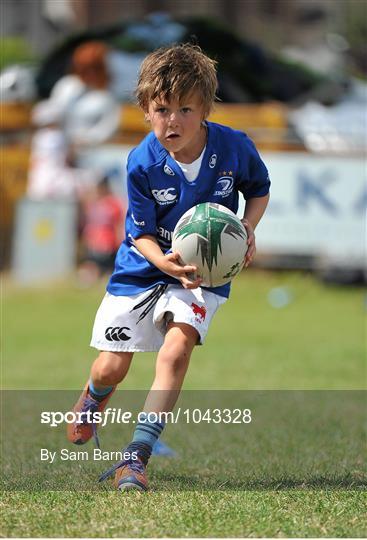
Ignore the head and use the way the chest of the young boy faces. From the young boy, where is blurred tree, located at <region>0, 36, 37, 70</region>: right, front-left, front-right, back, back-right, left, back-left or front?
back

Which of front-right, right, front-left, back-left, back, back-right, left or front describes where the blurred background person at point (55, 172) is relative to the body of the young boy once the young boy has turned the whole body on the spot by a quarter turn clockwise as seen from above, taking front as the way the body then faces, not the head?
right

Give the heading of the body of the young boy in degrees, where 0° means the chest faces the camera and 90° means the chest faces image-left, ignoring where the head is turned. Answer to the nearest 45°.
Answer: approximately 0°

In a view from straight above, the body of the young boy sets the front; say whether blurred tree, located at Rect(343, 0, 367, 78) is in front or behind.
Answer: behind
